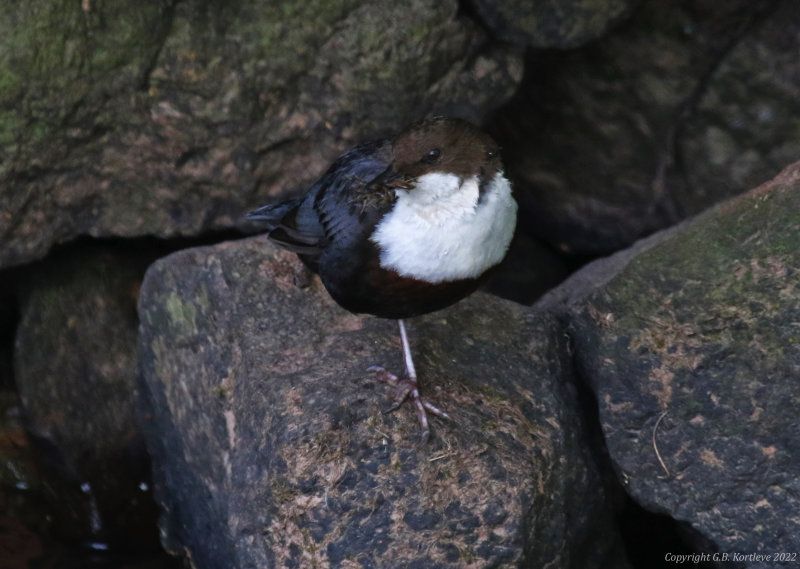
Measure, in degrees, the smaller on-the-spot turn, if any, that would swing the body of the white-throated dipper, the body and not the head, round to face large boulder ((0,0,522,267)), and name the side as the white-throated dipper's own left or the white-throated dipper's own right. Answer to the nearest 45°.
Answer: approximately 180°

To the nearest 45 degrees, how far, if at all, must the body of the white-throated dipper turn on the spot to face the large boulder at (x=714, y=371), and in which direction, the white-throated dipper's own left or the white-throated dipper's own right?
approximately 45° to the white-throated dipper's own left

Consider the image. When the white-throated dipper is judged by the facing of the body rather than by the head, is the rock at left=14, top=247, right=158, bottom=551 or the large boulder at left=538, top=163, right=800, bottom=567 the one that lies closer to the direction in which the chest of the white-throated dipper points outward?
the large boulder

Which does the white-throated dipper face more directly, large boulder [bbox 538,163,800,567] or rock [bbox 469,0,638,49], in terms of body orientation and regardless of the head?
the large boulder

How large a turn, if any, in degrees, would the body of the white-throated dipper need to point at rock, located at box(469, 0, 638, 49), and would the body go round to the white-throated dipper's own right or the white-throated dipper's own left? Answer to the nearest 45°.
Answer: approximately 90° to the white-throated dipper's own left

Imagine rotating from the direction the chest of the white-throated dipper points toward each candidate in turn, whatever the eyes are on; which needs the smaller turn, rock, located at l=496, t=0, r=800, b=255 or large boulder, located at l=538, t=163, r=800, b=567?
the large boulder

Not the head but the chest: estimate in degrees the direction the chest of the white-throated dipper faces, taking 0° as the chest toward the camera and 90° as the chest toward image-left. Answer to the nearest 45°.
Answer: approximately 315°

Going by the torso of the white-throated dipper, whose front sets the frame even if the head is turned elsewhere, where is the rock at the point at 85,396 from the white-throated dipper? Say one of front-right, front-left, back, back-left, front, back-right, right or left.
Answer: back

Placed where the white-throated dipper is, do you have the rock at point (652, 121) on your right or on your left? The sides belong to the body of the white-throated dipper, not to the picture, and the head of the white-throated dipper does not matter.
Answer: on your left
